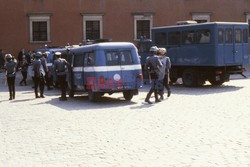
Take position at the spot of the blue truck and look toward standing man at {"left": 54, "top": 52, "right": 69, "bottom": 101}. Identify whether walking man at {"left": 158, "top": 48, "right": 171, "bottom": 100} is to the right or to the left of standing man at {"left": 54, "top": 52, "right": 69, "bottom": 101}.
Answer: left

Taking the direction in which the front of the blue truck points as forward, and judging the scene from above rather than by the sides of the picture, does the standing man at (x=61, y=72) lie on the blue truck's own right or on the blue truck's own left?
on the blue truck's own left

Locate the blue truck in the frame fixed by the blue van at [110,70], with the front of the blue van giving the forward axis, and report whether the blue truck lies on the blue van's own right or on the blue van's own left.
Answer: on the blue van's own right

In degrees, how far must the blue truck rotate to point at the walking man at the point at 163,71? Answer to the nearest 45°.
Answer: approximately 135° to its left

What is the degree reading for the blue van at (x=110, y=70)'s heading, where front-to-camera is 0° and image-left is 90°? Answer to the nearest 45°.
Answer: approximately 135°

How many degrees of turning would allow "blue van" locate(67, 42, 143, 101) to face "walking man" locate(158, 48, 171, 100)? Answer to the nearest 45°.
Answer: approximately 135° to its right

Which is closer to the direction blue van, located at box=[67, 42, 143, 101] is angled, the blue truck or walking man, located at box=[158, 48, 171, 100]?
the blue truck
